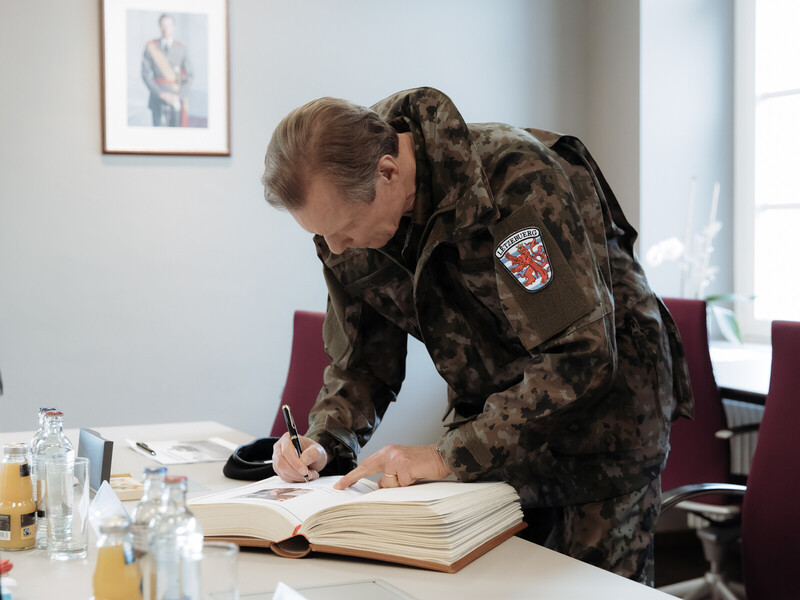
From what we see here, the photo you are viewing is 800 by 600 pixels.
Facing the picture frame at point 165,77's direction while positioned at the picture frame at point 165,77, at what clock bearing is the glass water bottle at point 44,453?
The glass water bottle is roughly at 12 o'clock from the picture frame.

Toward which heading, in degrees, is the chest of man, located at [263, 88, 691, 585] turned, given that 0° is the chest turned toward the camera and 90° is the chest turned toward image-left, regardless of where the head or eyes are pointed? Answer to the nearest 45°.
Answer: approximately 45°

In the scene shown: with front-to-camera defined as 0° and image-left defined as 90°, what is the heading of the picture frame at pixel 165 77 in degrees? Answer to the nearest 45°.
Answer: approximately 0°

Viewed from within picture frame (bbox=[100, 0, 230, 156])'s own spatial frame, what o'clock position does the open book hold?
The open book is roughly at 12 o'clock from the picture frame.

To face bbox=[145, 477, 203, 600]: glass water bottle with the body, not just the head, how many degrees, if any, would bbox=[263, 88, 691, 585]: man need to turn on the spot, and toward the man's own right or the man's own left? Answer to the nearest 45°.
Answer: approximately 45° to the man's own left

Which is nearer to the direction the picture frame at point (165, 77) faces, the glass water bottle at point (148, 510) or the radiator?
the glass water bottle
